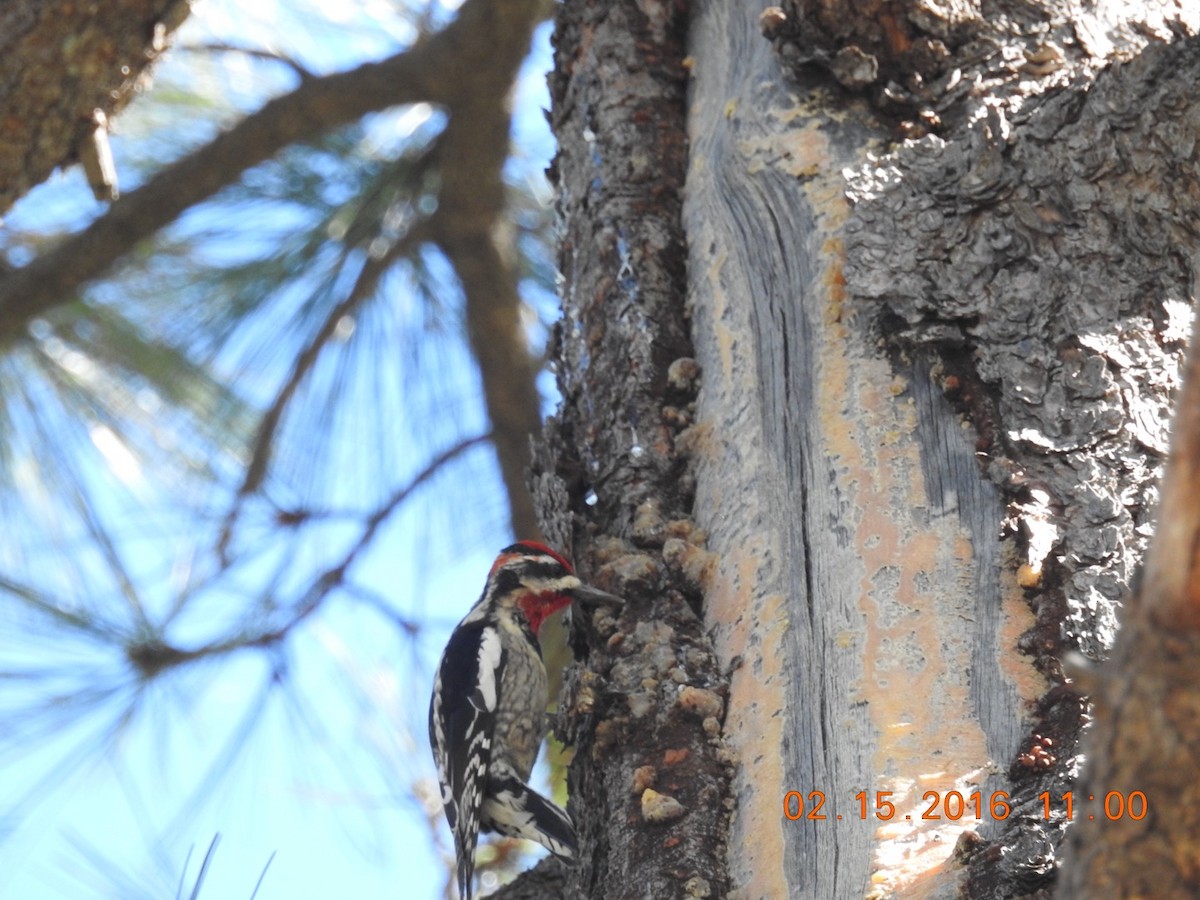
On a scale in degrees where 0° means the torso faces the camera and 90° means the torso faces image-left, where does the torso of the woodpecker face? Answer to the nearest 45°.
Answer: approximately 270°
